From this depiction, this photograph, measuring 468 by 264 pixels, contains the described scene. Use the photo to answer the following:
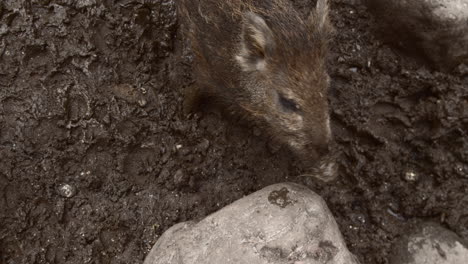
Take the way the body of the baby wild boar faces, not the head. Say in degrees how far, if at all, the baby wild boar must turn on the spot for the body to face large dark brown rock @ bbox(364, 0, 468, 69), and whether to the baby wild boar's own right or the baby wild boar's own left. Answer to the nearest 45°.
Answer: approximately 90° to the baby wild boar's own left

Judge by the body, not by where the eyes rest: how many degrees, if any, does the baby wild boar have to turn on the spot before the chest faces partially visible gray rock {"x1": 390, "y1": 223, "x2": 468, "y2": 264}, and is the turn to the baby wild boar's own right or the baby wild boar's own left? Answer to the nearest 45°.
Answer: approximately 45° to the baby wild boar's own left

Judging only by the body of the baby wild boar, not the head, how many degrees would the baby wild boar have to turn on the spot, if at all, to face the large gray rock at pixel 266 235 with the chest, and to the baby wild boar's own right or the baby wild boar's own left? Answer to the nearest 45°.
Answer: approximately 45° to the baby wild boar's own right

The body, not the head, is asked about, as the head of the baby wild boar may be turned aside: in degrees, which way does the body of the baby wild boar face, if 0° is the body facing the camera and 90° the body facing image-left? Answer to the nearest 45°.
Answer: approximately 315°

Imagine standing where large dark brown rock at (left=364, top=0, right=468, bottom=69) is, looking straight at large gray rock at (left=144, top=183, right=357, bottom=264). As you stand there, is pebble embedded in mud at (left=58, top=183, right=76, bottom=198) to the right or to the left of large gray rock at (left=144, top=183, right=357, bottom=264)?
right

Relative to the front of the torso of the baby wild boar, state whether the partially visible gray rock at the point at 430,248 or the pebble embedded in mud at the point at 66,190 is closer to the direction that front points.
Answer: the partially visible gray rock
